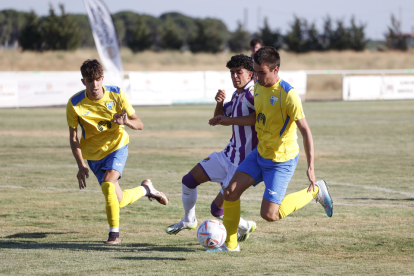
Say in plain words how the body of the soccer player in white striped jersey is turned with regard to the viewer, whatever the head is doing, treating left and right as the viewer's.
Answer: facing the viewer and to the left of the viewer

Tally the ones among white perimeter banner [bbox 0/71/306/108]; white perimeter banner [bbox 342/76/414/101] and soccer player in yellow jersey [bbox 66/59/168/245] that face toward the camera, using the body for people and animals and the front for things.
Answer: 3

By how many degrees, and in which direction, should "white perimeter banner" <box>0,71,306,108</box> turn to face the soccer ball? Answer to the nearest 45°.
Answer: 0° — it already faces it

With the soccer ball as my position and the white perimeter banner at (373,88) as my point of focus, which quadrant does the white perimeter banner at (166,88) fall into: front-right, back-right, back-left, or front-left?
front-left

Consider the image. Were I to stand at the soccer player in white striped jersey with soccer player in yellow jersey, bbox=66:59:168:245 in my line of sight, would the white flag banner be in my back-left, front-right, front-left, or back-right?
front-right

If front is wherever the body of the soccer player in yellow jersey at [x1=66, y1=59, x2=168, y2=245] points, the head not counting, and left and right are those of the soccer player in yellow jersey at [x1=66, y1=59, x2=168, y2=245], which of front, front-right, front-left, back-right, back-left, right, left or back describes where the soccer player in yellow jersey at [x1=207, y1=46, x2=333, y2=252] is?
front-left

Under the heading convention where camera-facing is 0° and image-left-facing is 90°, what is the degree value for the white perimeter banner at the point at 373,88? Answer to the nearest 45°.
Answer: approximately 0°

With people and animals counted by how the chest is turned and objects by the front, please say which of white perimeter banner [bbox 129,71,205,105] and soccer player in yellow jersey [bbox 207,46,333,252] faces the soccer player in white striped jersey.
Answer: the white perimeter banner

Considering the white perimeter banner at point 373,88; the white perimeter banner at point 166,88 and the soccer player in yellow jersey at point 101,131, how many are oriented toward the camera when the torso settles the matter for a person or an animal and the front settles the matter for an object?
3

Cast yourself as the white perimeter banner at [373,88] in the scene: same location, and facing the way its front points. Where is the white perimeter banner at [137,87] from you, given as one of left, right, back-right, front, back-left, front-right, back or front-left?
front-right

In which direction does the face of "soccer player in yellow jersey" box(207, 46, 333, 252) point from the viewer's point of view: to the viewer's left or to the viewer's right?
to the viewer's left

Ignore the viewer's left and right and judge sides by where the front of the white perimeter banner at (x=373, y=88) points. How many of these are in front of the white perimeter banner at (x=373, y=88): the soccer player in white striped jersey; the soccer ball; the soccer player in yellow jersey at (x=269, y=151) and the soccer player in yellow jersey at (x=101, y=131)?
4

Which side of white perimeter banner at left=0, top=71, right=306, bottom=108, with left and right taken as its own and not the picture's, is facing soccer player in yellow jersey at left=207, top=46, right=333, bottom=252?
front

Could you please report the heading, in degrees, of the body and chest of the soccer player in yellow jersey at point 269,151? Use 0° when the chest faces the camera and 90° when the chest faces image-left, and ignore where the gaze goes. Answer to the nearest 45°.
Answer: approximately 45°

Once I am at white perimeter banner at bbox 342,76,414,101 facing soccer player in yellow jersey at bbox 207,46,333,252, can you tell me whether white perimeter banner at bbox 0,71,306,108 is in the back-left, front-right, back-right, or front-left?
front-right

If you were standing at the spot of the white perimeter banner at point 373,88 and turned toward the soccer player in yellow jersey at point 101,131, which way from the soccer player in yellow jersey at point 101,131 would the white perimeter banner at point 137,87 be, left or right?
right

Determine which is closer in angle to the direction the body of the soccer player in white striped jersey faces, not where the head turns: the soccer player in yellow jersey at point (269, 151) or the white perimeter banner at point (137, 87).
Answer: the soccer player in yellow jersey

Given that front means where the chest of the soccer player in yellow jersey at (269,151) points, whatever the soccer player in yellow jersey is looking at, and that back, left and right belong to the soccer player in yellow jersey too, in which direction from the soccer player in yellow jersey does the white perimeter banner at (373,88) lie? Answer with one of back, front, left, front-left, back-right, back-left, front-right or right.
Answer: back-right

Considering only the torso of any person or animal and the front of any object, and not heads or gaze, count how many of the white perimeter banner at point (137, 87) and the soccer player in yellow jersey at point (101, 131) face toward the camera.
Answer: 2
